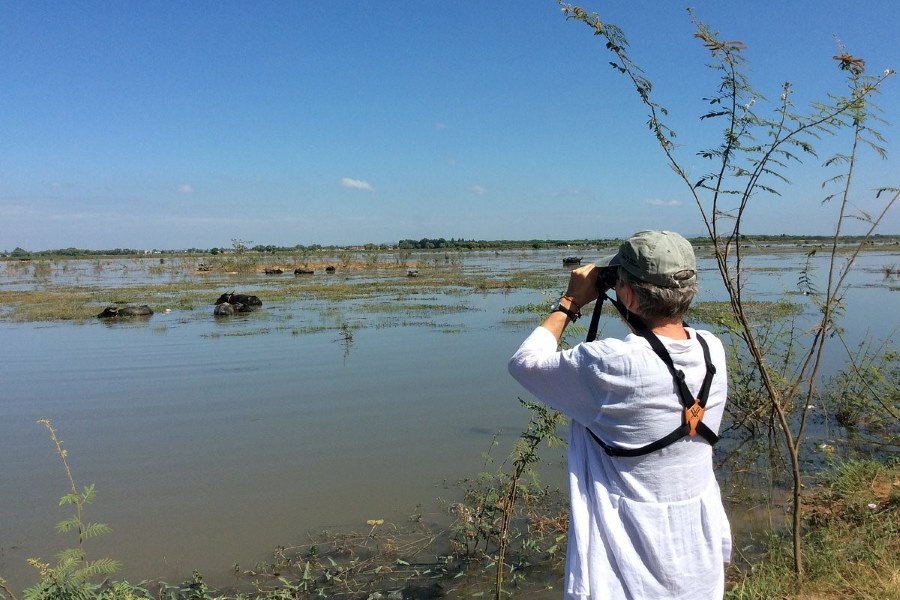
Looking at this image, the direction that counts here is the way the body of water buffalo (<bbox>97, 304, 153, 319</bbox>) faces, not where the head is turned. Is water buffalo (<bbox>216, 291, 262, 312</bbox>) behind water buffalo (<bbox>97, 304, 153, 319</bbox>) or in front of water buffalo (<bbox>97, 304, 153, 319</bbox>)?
behind

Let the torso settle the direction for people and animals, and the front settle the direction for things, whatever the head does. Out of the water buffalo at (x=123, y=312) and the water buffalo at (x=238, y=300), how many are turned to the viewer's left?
2

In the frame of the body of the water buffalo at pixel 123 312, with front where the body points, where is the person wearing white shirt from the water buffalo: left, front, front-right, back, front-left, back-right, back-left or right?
left

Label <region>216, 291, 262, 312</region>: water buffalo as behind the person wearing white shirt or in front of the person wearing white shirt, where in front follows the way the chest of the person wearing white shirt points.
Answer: in front

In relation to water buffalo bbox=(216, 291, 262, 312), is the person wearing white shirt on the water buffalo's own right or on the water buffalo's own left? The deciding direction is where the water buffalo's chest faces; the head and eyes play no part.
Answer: on the water buffalo's own left

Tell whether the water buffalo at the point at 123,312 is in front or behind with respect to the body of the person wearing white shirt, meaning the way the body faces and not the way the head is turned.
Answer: in front

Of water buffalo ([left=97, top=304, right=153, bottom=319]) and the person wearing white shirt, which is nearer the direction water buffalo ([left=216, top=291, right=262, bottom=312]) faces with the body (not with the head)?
the water buffalo

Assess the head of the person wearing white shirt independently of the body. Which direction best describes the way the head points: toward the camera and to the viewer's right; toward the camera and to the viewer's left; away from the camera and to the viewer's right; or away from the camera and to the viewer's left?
away from the camera and to the viewer's left

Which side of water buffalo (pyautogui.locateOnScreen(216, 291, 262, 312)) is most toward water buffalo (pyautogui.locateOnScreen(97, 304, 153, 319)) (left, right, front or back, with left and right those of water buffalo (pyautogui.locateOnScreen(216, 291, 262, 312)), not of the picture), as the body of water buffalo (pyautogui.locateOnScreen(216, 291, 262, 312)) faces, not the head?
front

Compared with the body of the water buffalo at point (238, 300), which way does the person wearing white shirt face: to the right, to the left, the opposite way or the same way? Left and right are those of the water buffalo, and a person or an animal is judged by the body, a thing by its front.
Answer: to the right

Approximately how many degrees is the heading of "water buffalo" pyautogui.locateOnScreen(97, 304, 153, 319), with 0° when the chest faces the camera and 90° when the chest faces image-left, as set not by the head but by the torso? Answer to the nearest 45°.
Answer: approximately 90°

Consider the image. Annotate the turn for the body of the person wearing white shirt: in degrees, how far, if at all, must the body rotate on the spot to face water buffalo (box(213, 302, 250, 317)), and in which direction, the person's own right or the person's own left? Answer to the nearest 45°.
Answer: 0° — they already face it

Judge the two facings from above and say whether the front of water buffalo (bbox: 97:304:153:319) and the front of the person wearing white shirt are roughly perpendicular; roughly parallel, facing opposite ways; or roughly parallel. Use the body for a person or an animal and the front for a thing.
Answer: roughly perpendicular

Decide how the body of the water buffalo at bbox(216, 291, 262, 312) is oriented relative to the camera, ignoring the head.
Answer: to the viewer's left

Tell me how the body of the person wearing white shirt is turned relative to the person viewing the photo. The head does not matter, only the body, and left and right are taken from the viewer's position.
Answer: facing away from the viewer and to the left of the viewer
